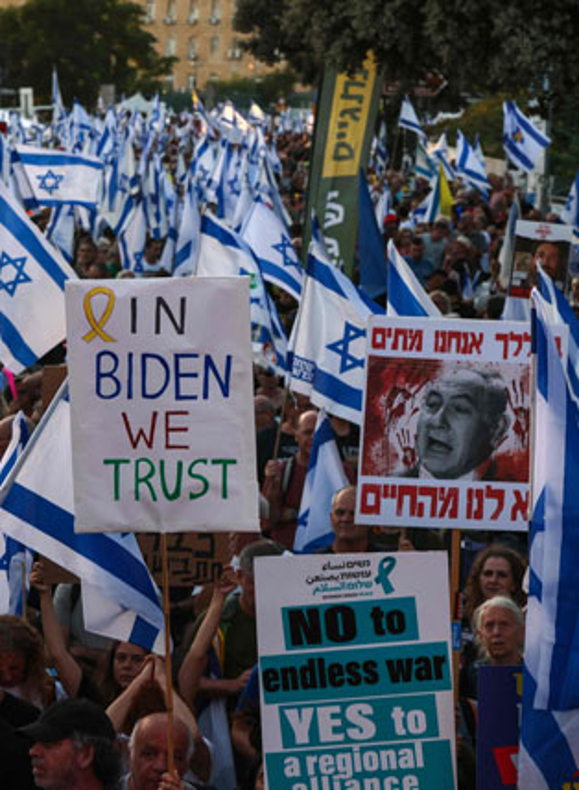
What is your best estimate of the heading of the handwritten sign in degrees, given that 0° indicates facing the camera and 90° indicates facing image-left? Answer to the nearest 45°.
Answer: approximately 0°

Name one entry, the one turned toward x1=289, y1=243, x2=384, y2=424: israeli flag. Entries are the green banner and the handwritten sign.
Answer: the green banner

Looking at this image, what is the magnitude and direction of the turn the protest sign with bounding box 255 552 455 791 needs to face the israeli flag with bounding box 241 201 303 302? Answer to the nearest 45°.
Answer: approximately 180°

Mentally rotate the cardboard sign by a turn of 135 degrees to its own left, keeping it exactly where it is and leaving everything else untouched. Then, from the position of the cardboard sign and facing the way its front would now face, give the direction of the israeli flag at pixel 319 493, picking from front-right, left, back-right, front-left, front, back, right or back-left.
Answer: front

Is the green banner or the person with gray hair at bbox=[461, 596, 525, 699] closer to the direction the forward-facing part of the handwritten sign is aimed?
the person with gray hair

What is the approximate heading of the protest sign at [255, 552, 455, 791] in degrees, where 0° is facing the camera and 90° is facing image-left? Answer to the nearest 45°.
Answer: approximately 0°

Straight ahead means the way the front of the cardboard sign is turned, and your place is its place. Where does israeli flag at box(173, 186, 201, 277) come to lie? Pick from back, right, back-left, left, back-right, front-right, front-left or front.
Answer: back

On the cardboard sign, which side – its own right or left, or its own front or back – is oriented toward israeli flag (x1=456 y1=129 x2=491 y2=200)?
back

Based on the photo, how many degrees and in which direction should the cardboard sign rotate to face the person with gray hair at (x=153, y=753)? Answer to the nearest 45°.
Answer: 0° — it already faces them

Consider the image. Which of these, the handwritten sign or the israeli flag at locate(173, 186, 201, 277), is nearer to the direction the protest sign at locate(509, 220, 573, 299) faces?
the handwritten sign

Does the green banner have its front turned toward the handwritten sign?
yes
